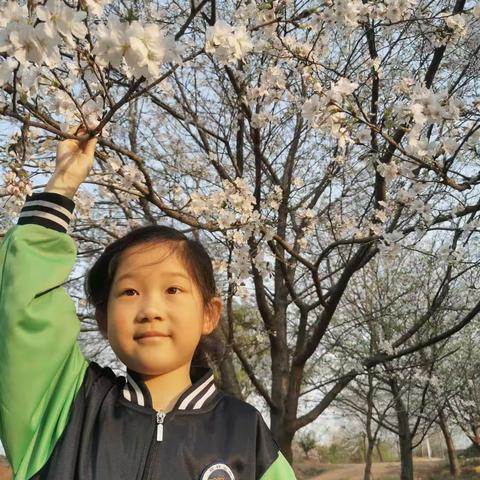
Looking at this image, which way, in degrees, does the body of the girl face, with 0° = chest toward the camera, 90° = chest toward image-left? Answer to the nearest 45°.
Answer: approximately 0°

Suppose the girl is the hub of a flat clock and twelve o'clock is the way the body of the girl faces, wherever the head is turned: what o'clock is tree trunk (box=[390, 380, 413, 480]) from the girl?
The tree trunk is roughly at 7 o'clock from the girl.
